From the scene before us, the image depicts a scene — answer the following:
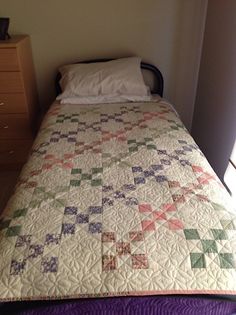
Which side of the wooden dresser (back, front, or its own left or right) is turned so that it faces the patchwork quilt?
front

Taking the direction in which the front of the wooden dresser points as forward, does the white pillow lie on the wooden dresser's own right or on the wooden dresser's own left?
on the wooden dresser's own left

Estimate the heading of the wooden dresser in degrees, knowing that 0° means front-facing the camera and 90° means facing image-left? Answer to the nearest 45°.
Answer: approximately 0°

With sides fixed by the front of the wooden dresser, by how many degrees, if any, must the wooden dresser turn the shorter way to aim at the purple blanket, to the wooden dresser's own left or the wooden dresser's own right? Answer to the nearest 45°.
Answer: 0° — it already faces it
